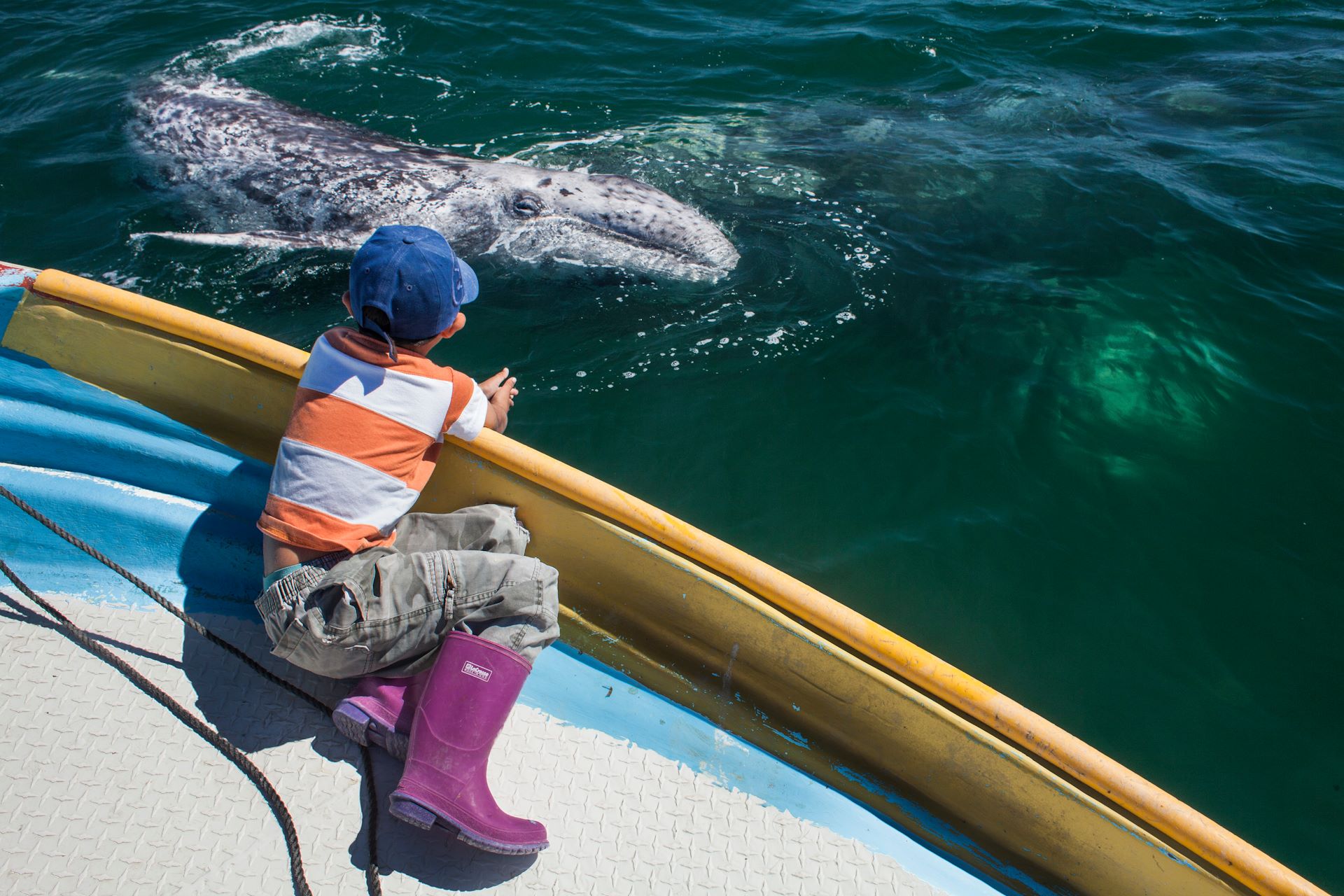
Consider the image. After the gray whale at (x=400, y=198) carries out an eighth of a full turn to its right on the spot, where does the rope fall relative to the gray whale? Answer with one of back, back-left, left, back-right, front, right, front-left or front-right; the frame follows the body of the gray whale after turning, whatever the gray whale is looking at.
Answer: front-right

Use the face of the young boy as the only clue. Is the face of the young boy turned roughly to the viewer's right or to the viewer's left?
to the viewer's right

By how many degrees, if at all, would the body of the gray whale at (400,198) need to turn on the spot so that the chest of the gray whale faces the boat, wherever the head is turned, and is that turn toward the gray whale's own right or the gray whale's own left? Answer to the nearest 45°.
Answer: approximately 90° to the gray whale's own right

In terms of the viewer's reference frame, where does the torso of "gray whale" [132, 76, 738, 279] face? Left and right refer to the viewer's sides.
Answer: facing to the right of the viewer

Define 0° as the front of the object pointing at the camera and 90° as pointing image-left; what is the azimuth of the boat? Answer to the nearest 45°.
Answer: approximately 135°

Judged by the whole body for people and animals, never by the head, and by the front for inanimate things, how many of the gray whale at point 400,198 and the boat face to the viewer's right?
1

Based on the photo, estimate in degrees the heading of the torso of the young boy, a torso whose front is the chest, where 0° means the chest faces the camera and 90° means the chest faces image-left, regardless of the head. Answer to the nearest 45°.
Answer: approximately 225°
